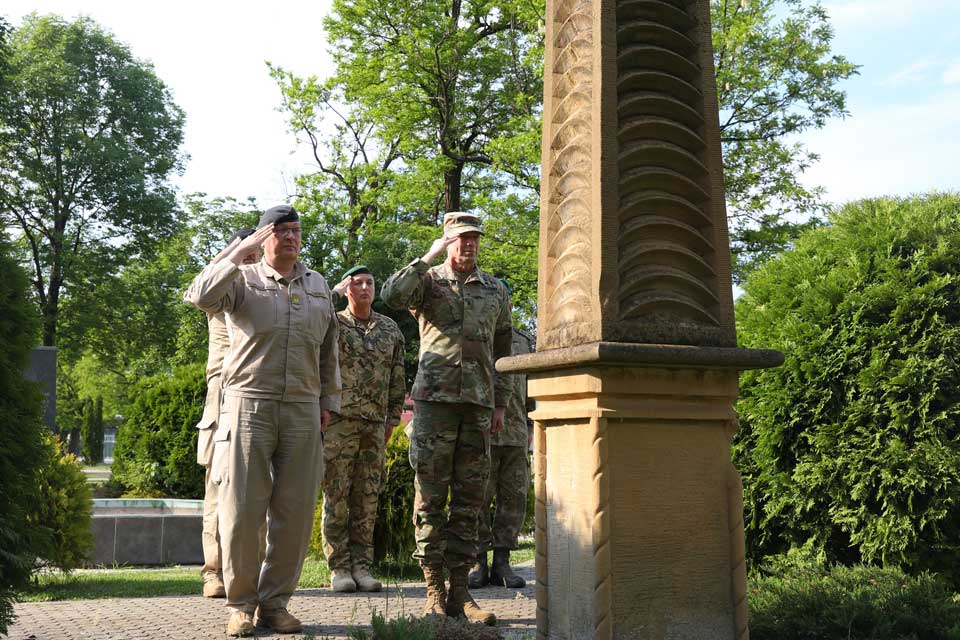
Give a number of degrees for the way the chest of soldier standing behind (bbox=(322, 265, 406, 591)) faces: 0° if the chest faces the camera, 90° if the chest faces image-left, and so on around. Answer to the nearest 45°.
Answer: approximately 0°

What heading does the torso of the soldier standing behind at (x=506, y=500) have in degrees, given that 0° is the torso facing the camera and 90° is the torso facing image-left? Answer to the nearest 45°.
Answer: approximately 315°

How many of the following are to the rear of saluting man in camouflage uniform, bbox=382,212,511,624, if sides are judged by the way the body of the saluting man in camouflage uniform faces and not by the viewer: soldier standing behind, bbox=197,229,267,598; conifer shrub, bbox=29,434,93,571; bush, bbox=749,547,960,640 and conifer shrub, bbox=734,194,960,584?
2

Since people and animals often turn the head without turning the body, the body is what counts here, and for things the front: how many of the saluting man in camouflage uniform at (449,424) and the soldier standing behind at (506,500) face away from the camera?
0

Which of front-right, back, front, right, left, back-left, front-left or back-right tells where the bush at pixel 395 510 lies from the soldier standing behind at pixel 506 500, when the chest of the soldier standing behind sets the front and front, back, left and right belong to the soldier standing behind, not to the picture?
back

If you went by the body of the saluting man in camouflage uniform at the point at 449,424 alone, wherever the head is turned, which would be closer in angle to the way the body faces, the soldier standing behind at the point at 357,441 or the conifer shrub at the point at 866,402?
the conifer shrub

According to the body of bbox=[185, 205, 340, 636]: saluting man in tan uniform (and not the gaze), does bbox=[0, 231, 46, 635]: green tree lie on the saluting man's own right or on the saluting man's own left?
on the saluting man's own right

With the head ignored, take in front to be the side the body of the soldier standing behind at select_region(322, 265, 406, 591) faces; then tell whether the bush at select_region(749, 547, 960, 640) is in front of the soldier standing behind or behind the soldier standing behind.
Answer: in front

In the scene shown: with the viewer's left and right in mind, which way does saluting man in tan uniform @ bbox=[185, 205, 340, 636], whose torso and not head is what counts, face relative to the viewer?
facing the viewer and to the right of the viewer

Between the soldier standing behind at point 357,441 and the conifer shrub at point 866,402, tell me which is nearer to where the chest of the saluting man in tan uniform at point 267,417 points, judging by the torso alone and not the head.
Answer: the conifer shrub

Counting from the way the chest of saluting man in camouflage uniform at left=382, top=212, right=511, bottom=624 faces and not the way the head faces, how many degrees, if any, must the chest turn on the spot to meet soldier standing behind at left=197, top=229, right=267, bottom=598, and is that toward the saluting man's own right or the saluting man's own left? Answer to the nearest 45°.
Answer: approximately 180°
